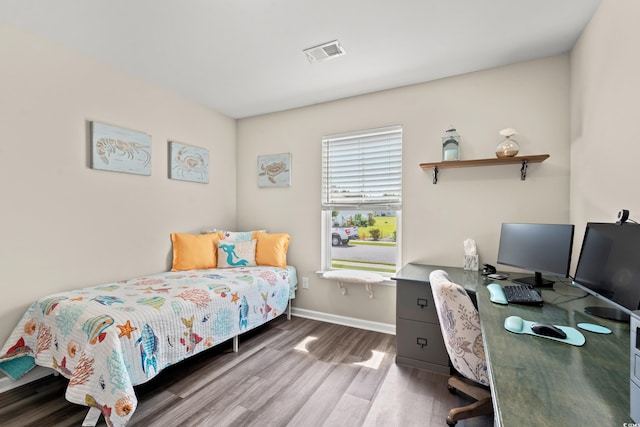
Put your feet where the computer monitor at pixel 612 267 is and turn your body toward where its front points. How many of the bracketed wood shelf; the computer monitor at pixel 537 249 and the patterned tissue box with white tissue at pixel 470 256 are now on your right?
3

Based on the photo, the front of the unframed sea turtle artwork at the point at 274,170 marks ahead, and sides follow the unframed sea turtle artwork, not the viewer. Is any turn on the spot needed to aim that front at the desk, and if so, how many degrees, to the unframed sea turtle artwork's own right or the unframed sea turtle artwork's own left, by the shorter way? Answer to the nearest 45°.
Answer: approximately 45° to the unframed sea turtle artwork's own left

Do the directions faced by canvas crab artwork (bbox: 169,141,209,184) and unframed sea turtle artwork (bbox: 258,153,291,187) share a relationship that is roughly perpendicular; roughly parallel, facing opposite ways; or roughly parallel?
roughly perpendicular

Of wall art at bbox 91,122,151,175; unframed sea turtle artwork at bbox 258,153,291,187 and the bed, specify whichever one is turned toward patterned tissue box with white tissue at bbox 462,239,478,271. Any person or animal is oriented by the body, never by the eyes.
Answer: the wall art

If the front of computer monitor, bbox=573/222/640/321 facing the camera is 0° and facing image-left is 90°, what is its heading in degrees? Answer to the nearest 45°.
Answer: approximately 45°

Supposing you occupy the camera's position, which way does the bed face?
facing the viewer and to the left of the viewer

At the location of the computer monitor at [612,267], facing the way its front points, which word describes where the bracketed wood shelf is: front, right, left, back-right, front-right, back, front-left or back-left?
right

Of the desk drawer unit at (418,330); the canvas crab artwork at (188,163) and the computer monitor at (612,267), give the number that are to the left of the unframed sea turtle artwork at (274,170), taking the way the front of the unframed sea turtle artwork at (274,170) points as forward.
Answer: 2

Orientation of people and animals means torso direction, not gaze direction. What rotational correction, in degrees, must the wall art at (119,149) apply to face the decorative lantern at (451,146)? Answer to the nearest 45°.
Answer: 0° — it already faces it

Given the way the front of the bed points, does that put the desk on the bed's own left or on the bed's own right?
on the bed's own left

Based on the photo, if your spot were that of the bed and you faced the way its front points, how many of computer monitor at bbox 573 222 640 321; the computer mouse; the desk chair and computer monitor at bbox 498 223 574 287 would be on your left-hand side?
4

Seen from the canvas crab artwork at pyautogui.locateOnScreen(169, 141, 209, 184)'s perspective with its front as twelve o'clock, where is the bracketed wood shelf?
The bracketed wood shelf is roughly at 12 o'clock from the canvas crab artwork.

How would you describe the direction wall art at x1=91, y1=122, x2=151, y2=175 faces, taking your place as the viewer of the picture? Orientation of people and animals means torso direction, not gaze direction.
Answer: facing the viewer and to the right of the viewer
